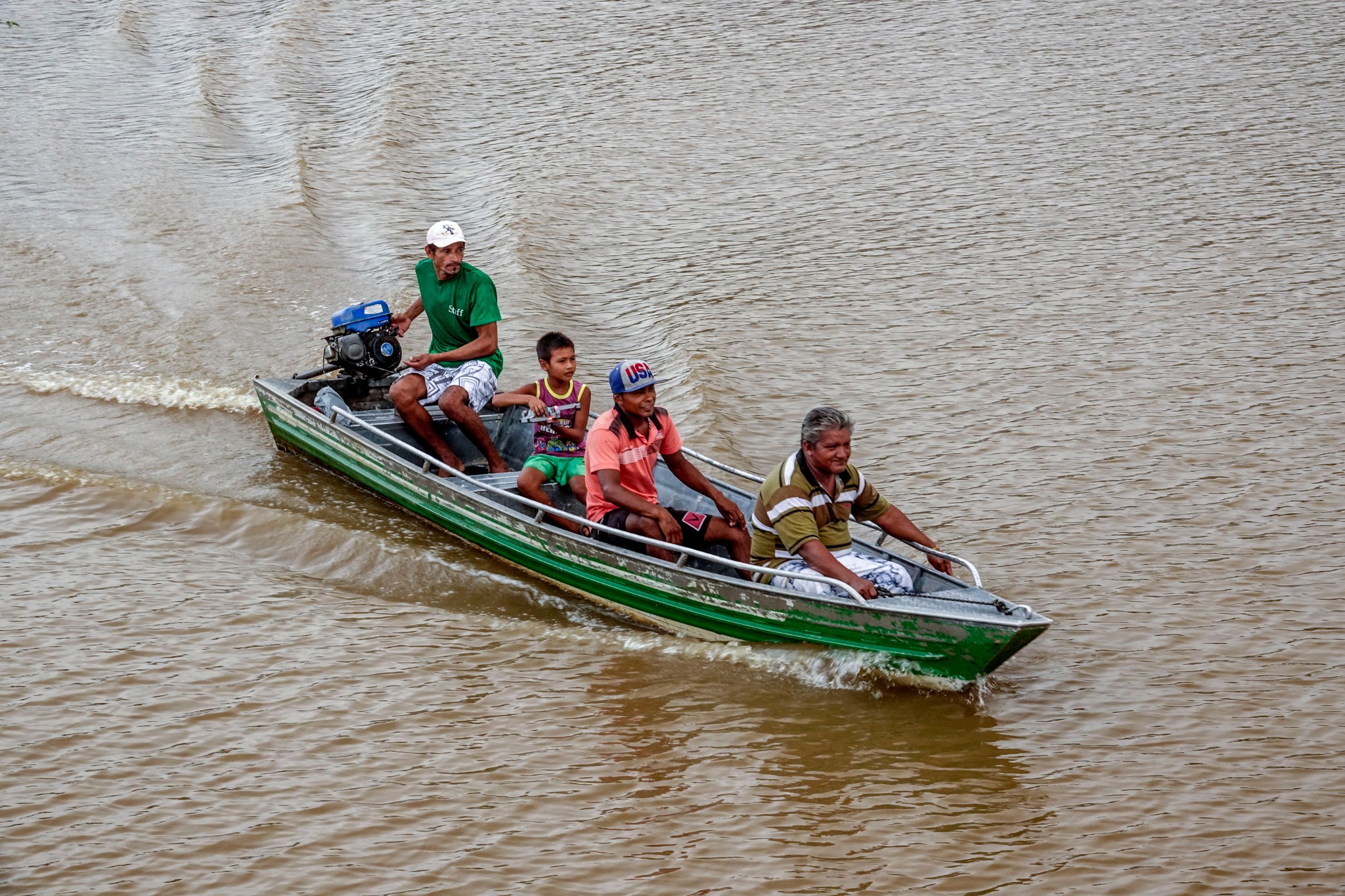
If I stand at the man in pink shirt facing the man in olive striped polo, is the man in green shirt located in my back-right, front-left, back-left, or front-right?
back-left

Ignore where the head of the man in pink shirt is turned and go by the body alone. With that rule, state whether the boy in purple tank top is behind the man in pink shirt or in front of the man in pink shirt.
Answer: behind

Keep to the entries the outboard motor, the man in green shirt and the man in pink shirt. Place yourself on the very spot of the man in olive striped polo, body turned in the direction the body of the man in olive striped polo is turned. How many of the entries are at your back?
3

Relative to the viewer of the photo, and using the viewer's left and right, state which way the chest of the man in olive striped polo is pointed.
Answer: facing the viewer and to the right of the viewer

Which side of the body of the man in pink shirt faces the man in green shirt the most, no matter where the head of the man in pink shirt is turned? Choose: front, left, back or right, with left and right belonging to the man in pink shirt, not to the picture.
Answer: back

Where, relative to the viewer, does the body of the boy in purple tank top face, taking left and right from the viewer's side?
facing the viewer

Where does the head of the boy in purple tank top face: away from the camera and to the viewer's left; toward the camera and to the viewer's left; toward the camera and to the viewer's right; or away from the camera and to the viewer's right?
toward the camera and to the viewer's right

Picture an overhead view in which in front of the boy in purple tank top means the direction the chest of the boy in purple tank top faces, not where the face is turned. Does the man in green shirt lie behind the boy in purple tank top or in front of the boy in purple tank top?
behind

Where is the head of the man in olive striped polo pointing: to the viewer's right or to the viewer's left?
to the viewer's right

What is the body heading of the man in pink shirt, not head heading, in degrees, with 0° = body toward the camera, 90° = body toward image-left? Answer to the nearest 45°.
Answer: approximately 315°

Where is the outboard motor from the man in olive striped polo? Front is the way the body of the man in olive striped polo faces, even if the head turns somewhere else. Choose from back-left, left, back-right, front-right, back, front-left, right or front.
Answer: back

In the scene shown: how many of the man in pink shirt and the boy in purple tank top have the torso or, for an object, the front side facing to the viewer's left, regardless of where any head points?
0
